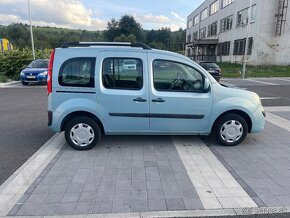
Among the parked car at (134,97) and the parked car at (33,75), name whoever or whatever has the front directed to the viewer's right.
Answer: the parked car at (134,97)

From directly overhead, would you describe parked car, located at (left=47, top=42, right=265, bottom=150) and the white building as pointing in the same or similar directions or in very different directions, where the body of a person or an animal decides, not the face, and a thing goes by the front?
very different directions

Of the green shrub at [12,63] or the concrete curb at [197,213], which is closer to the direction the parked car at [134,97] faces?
the concrete curb

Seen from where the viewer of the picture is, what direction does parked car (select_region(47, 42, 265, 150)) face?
facing to the right of the viewer

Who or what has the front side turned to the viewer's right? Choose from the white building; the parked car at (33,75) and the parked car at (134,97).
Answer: the parked car at (134,97)

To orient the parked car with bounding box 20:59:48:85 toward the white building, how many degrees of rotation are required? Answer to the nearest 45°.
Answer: approximately 135° to its left

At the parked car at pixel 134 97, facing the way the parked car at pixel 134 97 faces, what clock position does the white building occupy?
The white building is roughly at 10 o'clock from the parked car.

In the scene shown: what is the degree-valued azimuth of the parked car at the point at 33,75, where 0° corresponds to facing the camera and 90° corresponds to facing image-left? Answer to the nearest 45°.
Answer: approximately 45°

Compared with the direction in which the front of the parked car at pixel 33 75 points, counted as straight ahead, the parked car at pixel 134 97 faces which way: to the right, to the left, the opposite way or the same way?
to the left

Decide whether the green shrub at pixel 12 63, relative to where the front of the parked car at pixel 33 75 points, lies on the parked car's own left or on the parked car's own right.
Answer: on the parked car's own right

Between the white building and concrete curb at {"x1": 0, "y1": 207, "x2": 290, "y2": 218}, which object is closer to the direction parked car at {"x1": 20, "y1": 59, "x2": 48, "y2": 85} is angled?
the concrete curb

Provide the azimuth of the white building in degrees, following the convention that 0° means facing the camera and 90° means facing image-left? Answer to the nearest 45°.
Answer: approximately 45°
